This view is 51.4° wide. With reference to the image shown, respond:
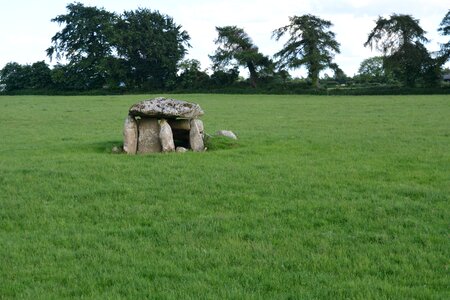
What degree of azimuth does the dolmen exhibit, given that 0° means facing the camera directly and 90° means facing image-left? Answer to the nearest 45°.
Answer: approximately 0°
